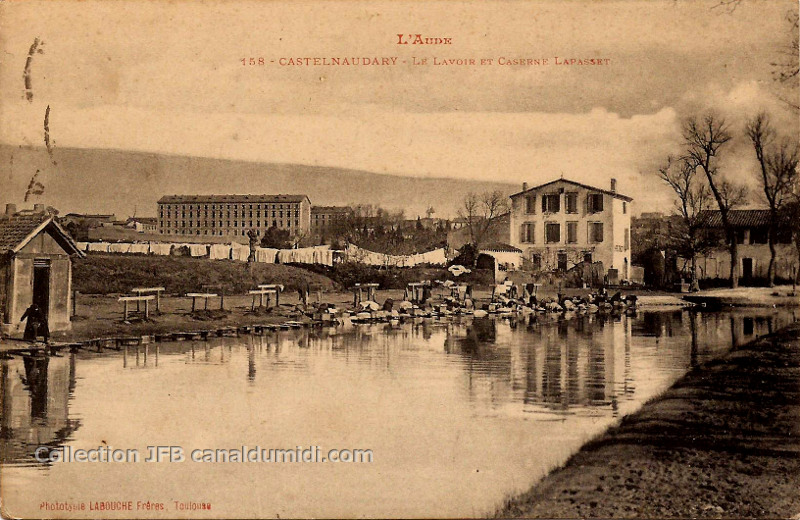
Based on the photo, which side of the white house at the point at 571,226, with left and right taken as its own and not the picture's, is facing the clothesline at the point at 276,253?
right

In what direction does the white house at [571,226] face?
toward the camera

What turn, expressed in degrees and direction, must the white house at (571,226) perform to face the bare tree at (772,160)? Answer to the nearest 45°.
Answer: approximately 45° to its left

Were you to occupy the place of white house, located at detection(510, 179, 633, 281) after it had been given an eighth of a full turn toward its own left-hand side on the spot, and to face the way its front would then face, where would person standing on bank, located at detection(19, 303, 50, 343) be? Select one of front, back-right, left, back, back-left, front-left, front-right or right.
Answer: right

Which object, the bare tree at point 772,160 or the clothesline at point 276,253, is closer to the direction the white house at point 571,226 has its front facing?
the bare tree

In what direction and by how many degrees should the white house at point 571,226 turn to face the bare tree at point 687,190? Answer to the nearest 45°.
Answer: approximately 45° to its left

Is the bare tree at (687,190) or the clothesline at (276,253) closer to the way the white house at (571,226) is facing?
the bare tree

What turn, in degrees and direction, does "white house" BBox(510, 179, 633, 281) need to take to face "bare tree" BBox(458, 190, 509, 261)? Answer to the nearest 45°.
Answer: approximately 45° to its right

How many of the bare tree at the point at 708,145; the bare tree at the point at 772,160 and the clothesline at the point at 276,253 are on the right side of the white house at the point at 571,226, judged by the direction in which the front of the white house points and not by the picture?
1

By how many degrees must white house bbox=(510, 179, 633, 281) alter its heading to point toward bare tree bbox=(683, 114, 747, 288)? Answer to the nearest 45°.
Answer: approximately 45° to its left

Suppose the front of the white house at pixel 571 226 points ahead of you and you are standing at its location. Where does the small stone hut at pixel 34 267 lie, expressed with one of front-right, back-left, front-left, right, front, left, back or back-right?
front-right
